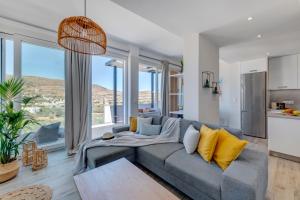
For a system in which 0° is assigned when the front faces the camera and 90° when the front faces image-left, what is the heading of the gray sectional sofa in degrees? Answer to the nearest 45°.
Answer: approximately 45°

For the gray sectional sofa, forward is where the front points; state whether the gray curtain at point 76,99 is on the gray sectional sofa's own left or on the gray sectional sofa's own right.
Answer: on the gray sectional sofa's own right

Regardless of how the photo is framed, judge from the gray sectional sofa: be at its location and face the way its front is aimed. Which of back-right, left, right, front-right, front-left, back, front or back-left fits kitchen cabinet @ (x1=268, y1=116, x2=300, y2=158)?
back

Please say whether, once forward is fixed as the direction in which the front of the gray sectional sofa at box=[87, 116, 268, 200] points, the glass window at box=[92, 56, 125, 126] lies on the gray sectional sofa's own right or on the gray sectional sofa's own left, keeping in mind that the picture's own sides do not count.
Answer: on the gray sectional sofa's own right

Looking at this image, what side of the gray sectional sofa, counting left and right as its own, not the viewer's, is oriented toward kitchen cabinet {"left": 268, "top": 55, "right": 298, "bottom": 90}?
back

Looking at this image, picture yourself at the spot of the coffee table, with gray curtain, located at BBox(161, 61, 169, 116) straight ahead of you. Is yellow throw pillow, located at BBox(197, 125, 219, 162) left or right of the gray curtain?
right

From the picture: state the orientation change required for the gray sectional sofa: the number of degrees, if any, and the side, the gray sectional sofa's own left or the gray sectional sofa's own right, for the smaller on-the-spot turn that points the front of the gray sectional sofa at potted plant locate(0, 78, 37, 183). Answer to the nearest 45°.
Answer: approximately 45° to the gray sectional sofa's own right

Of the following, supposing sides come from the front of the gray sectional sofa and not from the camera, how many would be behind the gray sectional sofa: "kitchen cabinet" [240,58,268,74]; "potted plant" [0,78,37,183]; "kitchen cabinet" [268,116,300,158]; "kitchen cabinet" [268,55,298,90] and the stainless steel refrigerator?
4

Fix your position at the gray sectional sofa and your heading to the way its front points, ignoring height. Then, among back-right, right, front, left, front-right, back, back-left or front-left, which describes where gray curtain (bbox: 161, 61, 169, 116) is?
back-right

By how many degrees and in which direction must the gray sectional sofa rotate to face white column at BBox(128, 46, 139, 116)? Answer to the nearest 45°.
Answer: approximately 90° to its right

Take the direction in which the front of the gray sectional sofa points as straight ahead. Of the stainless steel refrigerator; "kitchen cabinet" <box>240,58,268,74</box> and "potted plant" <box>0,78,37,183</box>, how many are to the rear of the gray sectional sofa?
2

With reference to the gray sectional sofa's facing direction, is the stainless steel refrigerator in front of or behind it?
behind

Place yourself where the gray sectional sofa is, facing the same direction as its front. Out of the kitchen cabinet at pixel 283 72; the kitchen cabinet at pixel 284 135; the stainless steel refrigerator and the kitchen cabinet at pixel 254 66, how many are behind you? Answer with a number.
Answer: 4

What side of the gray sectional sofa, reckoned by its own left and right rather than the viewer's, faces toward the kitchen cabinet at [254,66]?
back
